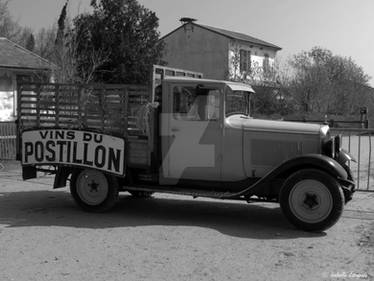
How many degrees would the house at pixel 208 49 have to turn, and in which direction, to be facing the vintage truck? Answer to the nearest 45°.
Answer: approximately 45° to its right

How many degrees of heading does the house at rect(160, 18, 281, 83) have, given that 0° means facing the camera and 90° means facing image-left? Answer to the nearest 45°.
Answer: approximately 315°

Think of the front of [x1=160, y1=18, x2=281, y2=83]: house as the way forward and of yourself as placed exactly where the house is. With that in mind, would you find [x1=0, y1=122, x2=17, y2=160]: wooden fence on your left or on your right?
on your right

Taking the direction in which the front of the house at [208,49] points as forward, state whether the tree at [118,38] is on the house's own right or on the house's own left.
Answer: on the house's own right

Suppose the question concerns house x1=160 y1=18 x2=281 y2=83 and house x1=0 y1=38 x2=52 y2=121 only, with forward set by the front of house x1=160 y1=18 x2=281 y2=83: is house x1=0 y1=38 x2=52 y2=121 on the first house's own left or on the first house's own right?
on the first house's own right
